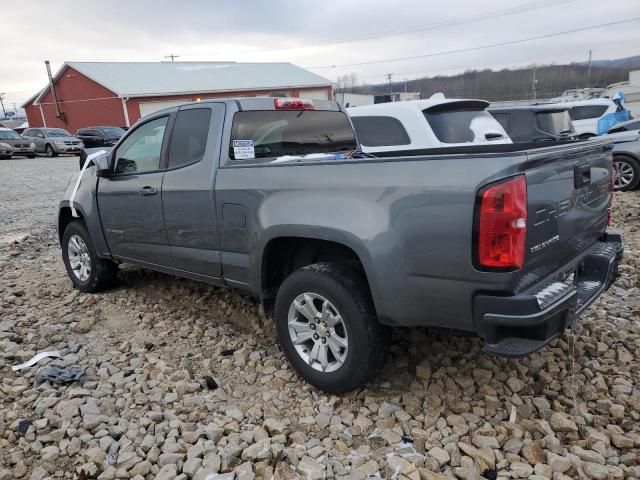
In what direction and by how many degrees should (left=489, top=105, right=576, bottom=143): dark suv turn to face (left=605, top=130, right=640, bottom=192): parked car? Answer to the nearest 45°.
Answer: approximately 135° to its right

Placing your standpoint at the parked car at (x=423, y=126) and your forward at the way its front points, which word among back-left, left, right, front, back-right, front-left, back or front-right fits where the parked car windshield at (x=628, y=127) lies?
right

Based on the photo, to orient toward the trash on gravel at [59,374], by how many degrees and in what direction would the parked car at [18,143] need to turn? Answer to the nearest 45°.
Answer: approximately 45° to its right

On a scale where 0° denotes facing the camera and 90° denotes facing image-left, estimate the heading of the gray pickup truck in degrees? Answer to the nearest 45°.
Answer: approximately 135°

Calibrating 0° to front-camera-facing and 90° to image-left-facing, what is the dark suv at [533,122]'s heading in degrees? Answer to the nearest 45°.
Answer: approximately 135°

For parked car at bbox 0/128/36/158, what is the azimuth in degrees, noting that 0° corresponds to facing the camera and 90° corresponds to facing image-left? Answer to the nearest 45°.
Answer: approximately 315°

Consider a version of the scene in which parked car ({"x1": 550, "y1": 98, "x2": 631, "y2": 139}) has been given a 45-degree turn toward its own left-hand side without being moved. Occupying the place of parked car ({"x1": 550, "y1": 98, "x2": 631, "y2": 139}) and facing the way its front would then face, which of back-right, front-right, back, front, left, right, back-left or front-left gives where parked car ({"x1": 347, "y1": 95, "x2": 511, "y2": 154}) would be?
left

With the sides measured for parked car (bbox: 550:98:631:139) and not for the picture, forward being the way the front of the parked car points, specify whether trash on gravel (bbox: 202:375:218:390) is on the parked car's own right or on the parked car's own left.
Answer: on the parked car's own left

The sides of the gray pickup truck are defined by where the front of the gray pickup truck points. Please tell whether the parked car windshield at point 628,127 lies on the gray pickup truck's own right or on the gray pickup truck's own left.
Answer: on the gray pickup truck's own right

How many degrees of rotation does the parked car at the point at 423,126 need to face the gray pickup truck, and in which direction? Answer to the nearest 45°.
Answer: approximately 135° to its left
